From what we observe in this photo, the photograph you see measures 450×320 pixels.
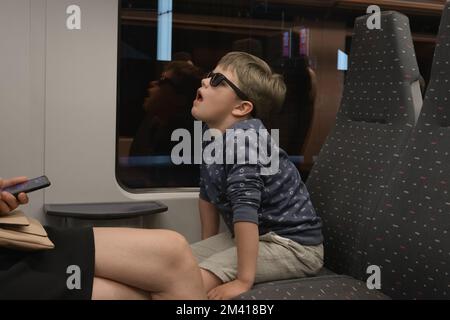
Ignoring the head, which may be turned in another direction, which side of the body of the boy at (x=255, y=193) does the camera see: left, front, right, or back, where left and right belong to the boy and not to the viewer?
left

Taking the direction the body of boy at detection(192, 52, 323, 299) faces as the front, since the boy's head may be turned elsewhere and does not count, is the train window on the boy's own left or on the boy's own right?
on the boy's own right
